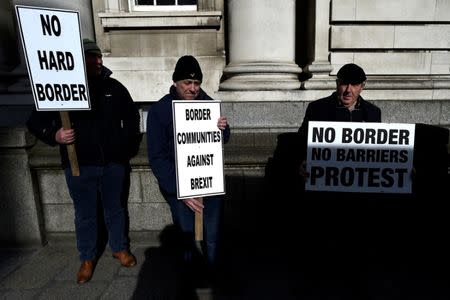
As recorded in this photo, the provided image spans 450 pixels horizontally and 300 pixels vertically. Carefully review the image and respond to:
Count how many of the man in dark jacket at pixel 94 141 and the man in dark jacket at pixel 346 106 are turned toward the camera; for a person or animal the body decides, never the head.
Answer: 2

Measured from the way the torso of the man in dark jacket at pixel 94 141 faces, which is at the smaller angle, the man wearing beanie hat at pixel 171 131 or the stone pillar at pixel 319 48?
the man wearing beanie hat

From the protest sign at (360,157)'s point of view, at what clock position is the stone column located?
The stone column is roughly at 5 o'clock from the protest sign.

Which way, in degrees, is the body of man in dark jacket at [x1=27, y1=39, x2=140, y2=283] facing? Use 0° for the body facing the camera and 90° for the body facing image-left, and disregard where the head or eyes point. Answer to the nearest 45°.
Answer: approximately 0°

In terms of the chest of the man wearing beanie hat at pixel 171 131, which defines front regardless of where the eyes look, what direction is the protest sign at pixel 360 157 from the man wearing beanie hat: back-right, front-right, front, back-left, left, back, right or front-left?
front-left

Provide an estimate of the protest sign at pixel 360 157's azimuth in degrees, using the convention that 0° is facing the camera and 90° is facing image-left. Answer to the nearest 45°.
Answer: approximately 0°

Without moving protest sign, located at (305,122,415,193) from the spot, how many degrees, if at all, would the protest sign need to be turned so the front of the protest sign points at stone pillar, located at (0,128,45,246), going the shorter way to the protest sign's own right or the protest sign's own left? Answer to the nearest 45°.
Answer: approximately 90° to the protest sign's own right
